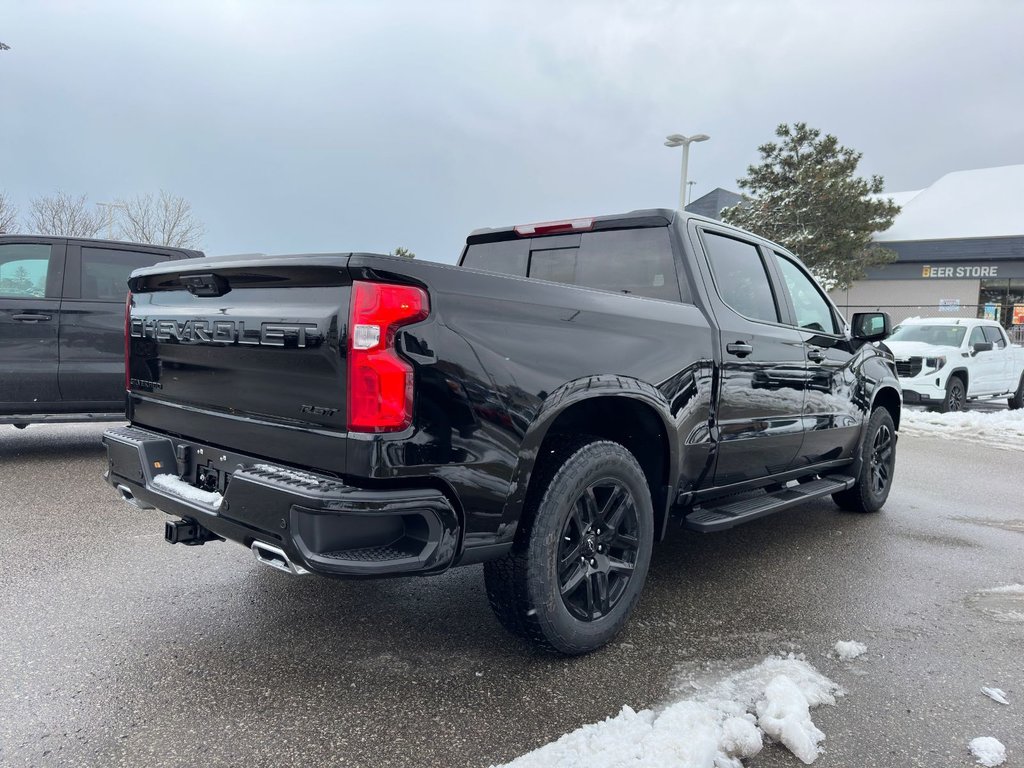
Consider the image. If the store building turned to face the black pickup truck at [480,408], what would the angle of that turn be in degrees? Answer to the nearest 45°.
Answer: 0° — it already faces it

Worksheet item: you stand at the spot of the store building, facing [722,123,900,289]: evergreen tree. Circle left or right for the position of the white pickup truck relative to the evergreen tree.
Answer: left

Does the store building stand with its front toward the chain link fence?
yes

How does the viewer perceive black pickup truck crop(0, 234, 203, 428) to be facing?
facing to the left of the viewer

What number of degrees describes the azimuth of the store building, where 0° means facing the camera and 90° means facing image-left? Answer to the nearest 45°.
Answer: approximately 0°

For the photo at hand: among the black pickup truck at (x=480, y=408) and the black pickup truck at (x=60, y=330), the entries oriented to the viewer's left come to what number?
1

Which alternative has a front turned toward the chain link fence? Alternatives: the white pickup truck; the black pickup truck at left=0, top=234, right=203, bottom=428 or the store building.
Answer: the store building

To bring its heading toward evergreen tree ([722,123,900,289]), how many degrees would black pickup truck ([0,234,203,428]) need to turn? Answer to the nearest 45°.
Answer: approximately 135° to its right

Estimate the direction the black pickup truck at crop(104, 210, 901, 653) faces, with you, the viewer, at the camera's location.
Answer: facing away from the viewer and to the right of the viewer

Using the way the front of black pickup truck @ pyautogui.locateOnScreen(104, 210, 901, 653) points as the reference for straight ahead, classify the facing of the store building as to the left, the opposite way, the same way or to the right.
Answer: the opposite way

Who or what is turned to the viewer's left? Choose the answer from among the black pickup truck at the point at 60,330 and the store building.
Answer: the black pickup truck

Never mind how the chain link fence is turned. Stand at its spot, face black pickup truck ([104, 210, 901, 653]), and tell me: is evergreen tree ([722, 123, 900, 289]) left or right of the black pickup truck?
right

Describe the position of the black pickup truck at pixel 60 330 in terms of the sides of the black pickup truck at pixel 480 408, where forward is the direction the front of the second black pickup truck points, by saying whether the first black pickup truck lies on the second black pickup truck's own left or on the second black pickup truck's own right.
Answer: on the second black pickup truck's own left
